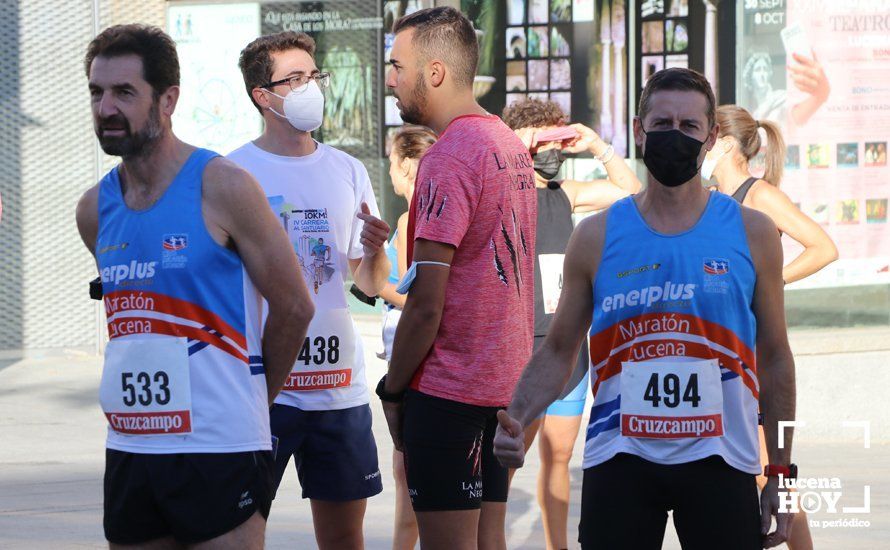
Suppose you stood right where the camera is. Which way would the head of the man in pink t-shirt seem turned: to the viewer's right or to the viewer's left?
to the viewer's left

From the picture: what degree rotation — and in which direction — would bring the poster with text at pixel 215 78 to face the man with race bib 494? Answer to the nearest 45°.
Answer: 0° — it already faces them

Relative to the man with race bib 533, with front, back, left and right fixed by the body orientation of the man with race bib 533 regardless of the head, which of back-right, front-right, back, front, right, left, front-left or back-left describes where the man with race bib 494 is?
back-left

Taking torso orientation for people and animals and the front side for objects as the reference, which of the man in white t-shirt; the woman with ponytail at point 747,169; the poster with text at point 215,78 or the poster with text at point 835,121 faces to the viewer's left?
the woman with ponytail

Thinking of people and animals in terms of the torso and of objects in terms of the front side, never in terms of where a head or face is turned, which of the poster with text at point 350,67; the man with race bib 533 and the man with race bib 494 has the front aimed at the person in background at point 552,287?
the poster with text

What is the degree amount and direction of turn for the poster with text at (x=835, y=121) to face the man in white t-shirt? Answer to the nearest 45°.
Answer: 0° — it already faces them

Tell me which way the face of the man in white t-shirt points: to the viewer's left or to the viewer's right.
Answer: to the viewer's right

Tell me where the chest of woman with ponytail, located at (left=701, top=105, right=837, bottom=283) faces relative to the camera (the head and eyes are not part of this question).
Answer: to the viewer's left

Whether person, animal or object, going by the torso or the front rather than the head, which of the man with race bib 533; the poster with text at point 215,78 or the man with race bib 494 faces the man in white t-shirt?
the poster with text
